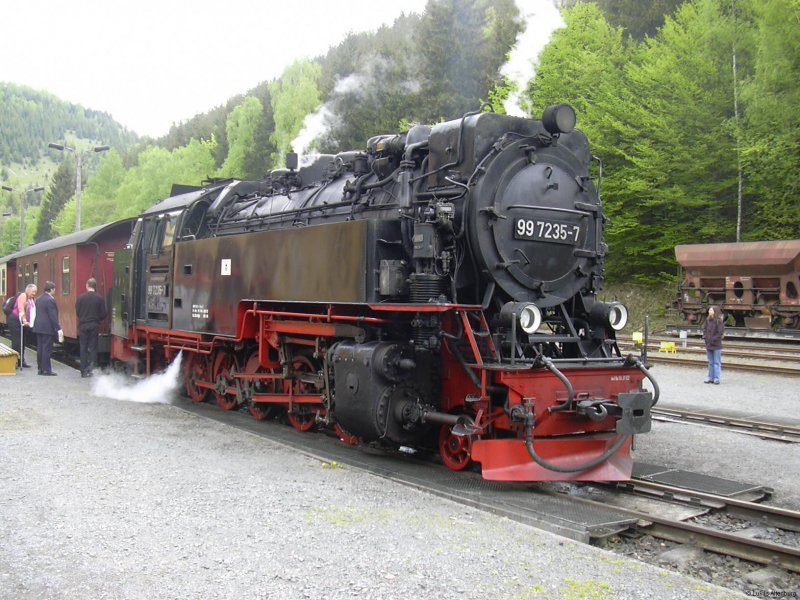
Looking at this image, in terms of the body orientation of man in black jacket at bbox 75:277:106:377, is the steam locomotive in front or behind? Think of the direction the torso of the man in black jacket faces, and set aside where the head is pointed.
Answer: behind

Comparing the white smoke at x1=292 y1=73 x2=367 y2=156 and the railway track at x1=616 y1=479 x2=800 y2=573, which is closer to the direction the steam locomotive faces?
the railway track

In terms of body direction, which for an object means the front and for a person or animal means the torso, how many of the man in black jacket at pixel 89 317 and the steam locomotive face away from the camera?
1

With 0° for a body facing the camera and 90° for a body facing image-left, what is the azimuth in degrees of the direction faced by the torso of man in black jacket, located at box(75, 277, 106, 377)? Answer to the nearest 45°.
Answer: approximately 180°

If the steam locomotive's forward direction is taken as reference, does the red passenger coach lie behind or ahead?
behind

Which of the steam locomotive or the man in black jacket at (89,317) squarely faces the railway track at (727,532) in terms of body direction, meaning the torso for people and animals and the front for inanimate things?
the steam locomotive

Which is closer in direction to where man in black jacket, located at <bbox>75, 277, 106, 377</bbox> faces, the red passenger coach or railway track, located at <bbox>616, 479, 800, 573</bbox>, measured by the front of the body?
the red passenger coach

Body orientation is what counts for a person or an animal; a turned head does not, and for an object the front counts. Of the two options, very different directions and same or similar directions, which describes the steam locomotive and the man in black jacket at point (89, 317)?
very different directions

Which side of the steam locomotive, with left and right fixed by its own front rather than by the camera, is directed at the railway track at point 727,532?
front

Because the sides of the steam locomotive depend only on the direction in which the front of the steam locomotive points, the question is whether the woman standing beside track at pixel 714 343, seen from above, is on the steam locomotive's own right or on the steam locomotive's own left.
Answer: on the steam locomotive's own left

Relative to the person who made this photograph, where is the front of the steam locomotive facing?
facing the viewer and to the right of the viewer

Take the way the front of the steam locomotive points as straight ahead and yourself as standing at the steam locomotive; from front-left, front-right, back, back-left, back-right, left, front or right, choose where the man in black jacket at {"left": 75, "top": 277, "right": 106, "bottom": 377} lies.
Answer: back

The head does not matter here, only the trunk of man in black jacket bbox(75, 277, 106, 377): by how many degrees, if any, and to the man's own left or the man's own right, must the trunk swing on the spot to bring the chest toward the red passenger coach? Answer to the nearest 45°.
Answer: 0° — they already face it

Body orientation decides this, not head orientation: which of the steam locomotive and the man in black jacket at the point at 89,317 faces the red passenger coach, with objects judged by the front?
the man in black jacket

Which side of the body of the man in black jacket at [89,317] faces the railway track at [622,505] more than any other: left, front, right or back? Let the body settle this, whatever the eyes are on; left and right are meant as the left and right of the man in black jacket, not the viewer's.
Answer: back
